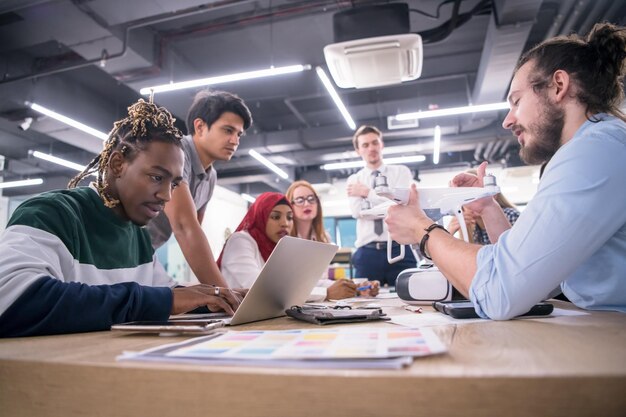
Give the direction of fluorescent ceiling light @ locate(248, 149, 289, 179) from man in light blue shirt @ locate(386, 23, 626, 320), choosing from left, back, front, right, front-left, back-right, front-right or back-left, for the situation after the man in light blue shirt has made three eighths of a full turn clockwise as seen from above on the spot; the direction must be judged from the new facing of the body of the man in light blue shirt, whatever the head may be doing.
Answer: left

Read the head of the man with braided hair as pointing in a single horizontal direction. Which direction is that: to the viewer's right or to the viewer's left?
to the viewer's right

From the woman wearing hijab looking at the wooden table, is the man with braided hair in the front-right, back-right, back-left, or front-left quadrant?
front-right

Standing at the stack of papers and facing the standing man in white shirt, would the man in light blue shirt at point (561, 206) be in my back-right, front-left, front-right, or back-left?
front-right

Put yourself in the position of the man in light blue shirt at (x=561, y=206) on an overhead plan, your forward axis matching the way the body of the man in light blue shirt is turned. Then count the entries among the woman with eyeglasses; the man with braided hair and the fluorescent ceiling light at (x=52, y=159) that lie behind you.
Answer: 0

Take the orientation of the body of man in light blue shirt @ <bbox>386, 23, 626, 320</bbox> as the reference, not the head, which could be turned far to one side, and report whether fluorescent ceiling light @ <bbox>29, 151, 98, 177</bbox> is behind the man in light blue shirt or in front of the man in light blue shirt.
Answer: in front

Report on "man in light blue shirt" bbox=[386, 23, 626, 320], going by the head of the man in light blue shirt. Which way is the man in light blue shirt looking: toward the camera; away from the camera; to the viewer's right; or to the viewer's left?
to the viewer's left

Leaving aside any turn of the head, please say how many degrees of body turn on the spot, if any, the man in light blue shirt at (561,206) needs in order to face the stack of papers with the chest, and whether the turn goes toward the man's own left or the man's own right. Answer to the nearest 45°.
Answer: approximately 45° to the man's own left

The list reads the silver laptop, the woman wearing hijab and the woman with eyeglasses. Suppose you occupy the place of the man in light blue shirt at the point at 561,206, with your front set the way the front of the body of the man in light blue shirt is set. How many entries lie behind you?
0

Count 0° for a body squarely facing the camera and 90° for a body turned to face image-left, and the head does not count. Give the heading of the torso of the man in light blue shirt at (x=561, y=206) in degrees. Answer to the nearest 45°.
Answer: approximately 90°

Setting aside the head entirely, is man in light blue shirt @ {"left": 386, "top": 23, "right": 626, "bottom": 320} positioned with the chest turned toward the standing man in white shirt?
no

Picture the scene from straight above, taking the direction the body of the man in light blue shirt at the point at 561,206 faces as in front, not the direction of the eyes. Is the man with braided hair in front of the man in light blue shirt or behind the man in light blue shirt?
in front

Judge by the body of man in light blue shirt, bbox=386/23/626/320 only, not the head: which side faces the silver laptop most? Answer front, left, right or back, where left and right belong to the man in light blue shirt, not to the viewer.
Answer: front

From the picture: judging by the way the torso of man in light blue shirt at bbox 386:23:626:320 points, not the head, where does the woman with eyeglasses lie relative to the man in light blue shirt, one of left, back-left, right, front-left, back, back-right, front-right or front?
front-right

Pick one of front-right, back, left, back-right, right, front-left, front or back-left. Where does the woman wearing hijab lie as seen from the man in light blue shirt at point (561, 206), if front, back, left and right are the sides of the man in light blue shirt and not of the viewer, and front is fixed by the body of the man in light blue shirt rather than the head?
front-right

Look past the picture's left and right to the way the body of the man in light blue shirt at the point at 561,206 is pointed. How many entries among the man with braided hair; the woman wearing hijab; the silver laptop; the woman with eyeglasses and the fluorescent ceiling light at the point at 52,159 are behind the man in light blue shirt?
0

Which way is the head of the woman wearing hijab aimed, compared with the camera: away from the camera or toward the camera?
toward the camera
